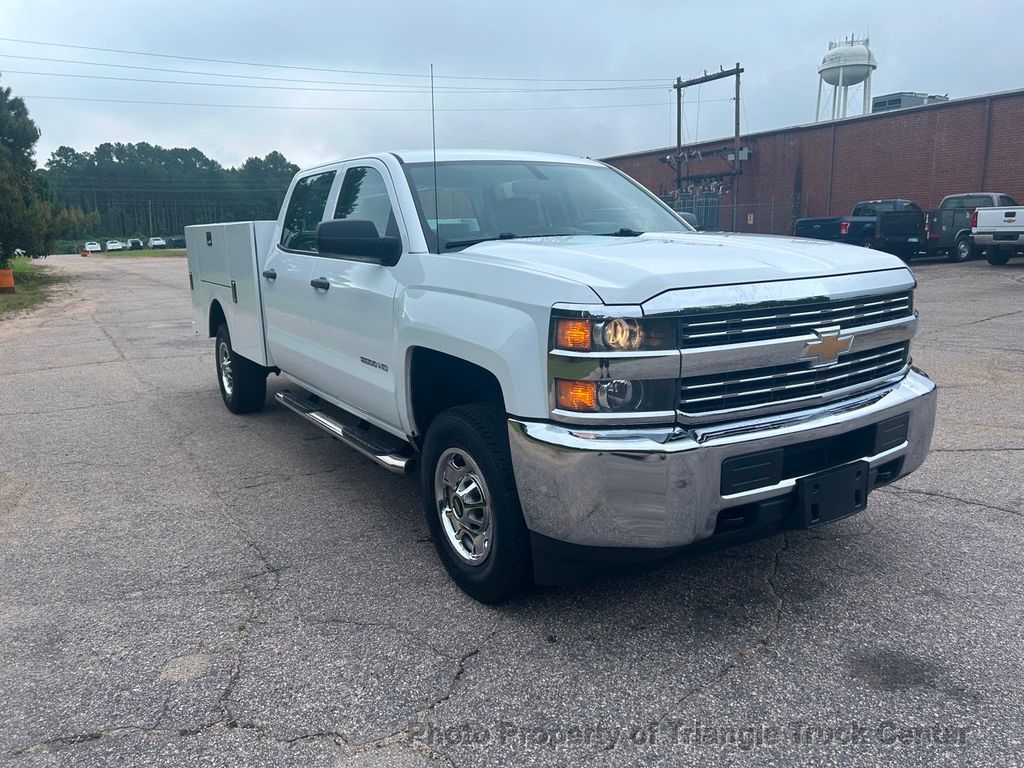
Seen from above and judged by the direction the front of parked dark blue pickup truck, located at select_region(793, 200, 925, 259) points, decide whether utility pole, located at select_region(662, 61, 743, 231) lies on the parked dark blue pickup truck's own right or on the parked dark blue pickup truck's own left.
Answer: on the parked dark blue pickup truck's own left

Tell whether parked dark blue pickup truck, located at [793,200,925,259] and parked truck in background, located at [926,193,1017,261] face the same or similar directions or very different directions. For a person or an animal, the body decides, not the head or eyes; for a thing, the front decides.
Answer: same or similar directions

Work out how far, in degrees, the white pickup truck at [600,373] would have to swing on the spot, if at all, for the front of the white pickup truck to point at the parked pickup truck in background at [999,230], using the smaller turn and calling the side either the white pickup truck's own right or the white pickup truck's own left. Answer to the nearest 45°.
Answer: approximately 90° to the white pickup truck's own left

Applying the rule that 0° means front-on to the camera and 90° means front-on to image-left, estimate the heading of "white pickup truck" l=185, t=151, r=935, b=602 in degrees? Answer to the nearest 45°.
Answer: approximately 315°

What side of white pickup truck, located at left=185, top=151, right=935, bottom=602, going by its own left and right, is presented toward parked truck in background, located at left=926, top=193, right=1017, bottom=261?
left

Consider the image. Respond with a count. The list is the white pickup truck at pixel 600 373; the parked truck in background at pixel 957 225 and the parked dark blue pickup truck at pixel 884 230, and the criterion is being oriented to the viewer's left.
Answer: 0

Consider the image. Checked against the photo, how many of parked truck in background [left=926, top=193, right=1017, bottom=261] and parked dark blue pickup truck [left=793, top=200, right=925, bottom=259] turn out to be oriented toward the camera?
0

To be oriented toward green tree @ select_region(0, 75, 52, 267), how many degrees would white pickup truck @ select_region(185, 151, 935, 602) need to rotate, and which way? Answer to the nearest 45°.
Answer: approximately 180°

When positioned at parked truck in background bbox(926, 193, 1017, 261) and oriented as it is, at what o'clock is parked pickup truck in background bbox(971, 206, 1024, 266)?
parked pickup truck in background bbox(971, 206, 1024, 266) is roughly at 4 o'clock from parked truck in background bbox(926, 193, 1017, 261).
